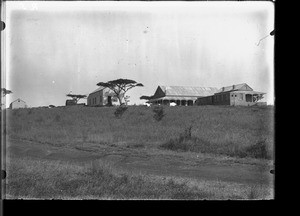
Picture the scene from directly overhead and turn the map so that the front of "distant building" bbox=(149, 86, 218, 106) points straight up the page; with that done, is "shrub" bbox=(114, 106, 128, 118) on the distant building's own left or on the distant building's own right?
on the distant building's own right

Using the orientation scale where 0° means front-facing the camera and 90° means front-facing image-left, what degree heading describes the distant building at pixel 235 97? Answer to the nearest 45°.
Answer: approximately 315°

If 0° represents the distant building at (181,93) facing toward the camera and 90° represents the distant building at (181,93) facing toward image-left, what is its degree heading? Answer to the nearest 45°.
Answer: approximately 0°

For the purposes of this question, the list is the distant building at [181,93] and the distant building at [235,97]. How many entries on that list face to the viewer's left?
0
